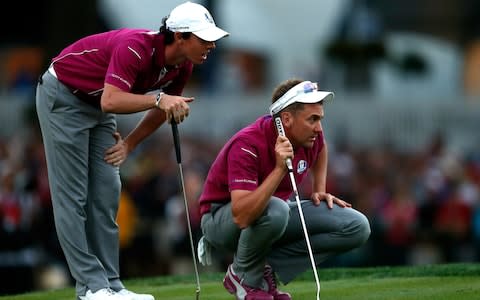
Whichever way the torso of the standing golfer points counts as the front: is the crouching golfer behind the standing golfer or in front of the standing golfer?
in front

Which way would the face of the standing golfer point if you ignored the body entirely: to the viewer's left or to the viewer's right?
to the viewer's right

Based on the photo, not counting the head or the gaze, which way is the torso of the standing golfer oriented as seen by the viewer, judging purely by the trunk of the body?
to the viewer's right
